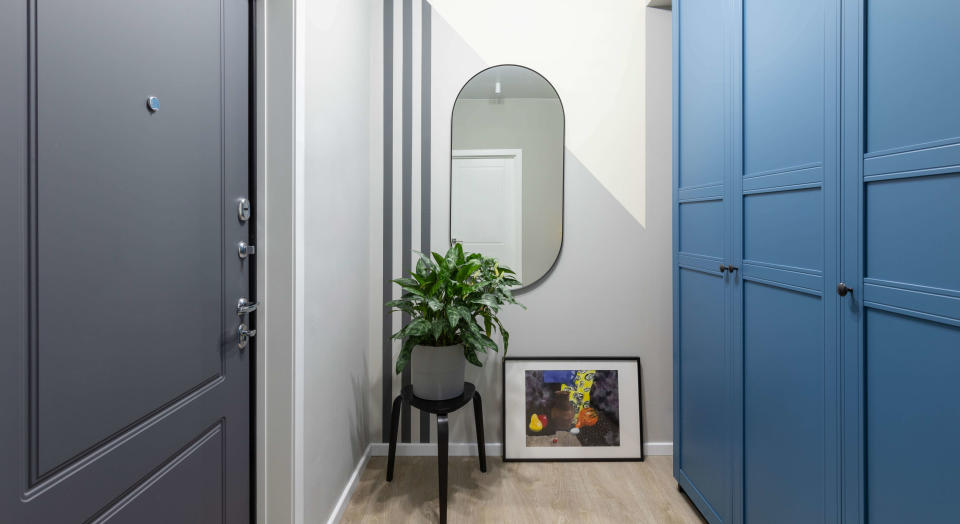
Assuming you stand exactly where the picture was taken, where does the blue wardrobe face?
facing the viewer and to the left of the viewer

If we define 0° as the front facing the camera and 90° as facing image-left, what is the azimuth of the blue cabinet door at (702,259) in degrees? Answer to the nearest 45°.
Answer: approximately 45°

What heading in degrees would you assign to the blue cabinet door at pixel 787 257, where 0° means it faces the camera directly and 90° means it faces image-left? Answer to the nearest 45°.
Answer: approximately 45°

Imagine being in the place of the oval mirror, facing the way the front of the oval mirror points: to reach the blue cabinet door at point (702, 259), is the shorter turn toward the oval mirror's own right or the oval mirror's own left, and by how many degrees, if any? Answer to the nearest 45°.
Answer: approximately 45° to the oval mirror's own left

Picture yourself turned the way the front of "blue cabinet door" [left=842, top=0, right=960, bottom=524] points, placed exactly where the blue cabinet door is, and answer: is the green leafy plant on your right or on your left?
on your right

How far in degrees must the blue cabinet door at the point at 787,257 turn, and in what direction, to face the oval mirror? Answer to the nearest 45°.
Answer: approximately 90° to its right

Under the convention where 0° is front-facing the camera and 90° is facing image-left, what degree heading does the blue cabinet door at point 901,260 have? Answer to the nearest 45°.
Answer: approximately 45°

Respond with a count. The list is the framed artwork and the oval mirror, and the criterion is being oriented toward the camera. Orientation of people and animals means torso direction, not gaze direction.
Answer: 2

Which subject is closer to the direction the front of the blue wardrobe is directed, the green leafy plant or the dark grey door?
the dark grey door

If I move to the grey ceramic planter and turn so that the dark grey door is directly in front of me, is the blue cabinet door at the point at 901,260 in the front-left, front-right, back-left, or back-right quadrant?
front-left

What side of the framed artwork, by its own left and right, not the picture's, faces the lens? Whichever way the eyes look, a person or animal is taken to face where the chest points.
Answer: front
